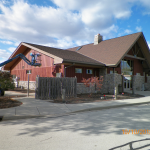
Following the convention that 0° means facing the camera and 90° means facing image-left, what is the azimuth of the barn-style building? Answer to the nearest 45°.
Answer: approximately 315°
